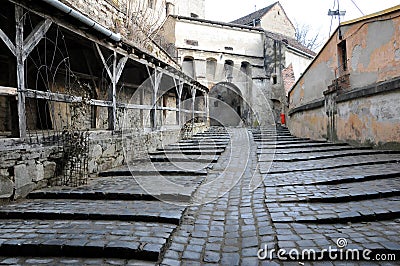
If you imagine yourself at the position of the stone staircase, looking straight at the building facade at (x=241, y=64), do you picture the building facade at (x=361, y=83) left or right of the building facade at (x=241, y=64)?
right

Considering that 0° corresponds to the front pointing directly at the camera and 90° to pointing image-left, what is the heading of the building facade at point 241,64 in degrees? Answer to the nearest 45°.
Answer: approximately 0°

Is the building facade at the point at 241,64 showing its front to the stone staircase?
yes

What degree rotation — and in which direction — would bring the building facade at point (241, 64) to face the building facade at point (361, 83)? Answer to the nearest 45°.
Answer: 0° — it already faces it

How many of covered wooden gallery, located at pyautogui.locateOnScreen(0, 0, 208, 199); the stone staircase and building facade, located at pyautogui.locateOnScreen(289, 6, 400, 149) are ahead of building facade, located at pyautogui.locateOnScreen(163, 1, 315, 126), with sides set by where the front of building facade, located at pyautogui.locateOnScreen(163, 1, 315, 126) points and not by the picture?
3
